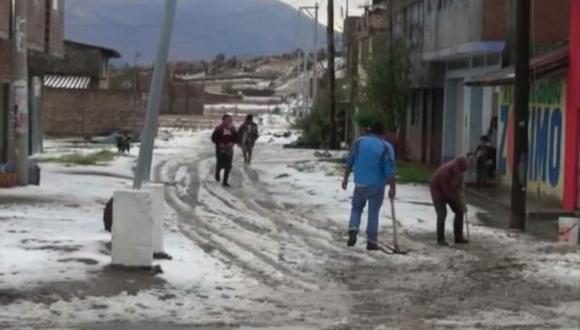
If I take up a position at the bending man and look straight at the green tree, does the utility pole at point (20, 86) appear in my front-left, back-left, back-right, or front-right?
front-left

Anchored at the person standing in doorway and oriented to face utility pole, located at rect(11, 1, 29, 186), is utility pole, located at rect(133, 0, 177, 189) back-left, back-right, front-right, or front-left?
front-left

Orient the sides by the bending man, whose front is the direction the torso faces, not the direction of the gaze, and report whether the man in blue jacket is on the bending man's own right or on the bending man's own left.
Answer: on the bending man's own right

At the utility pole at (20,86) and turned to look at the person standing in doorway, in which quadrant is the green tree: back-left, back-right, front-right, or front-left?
front-left

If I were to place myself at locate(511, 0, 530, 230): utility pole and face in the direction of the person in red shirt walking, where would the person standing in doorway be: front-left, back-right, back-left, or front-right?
front-right
